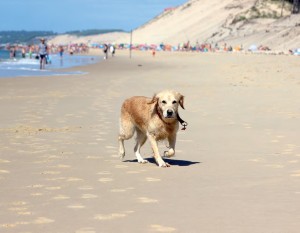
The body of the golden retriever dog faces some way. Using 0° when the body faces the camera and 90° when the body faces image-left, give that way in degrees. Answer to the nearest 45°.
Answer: approximately 315°
